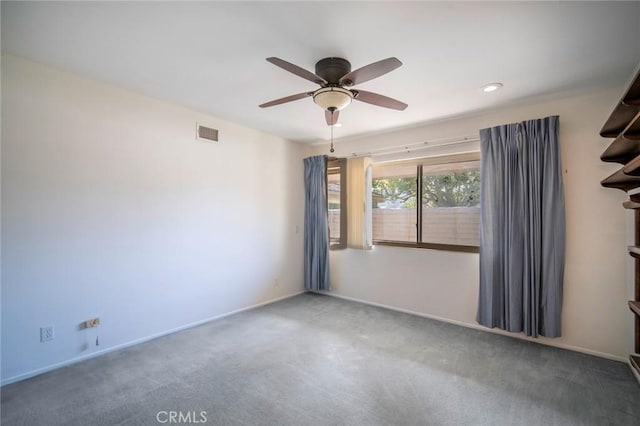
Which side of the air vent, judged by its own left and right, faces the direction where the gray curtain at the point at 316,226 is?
left

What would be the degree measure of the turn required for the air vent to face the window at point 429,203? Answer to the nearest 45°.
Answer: approximately 45° to its left

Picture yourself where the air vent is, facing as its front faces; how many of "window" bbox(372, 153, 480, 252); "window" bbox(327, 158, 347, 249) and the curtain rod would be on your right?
0

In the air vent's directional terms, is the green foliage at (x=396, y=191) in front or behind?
in front

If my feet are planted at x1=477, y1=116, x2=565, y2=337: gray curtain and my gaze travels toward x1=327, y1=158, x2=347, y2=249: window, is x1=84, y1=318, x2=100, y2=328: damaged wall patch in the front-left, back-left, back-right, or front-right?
front-left

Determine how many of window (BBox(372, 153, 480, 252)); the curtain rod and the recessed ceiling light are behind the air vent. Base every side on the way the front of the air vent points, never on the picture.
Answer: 0

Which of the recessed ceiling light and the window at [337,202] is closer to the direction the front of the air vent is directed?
the recessed ceiling light

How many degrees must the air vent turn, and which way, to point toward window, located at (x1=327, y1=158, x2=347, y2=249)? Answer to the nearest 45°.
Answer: approximately 45° to its left

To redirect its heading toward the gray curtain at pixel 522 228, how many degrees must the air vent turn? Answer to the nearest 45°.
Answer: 0° — it already faces it

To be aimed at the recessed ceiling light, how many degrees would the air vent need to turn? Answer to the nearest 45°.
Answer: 0° — it already faces it

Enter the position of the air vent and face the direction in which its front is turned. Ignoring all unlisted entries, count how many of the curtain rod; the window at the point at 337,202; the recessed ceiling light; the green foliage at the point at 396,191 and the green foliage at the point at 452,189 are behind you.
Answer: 0

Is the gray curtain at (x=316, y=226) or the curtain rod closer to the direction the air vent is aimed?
the curtain rod

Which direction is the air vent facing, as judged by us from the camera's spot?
facing the viewer and to the right of the viewer

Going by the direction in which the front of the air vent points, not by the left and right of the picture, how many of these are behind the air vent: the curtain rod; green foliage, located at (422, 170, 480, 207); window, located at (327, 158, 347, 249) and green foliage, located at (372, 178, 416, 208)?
0

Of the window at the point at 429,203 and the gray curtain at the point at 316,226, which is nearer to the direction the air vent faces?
the window

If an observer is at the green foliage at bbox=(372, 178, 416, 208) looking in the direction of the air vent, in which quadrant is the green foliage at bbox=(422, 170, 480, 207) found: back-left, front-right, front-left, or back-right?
back-left

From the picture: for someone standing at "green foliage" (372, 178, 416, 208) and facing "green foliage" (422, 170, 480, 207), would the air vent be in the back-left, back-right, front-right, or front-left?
back-right

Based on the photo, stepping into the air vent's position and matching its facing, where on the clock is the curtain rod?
The curtain rod is roughly at 11 o'clock from the air vent.

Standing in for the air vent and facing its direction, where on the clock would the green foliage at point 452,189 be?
The green foliage is roughly at 11 o'clock from the air vent.
